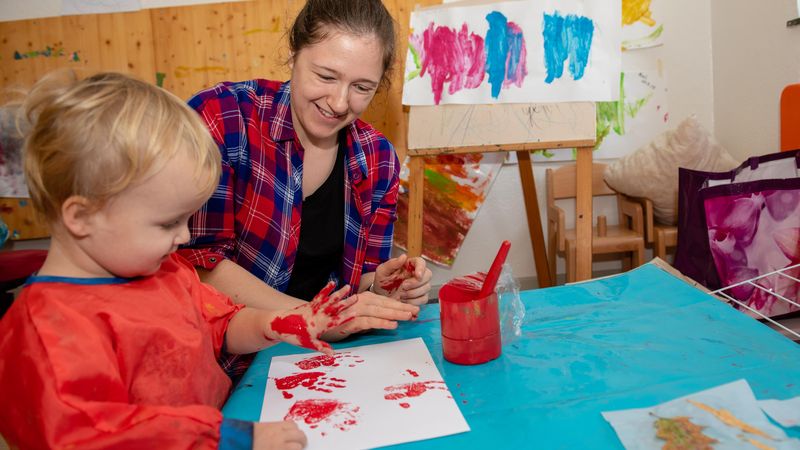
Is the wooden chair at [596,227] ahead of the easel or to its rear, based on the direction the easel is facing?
to the rear

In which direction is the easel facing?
toward the camera

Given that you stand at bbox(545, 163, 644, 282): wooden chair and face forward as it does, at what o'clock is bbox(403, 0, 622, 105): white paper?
The white paper is roughly at 2 o'clock from the wooden chair.

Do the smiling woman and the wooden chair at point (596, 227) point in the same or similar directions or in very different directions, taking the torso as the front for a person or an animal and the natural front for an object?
same or similar directions

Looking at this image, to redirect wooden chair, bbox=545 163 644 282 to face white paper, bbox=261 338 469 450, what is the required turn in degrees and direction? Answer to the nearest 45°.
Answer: approximately 45° to its right

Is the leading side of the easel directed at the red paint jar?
yes

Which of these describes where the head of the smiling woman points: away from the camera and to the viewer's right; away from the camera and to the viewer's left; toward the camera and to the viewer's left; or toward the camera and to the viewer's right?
toward the camera and to the viewer's left

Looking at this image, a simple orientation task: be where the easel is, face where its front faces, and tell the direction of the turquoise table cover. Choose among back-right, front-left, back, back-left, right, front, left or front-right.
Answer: front

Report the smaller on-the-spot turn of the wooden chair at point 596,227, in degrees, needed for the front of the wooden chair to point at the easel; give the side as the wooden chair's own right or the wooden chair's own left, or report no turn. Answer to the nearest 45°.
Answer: approximately 45° to the wooden chair's own right

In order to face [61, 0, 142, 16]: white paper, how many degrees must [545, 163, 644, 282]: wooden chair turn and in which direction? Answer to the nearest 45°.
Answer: approximately 135° to its right

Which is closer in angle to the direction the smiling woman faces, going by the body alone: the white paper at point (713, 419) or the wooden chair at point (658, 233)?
the white paper

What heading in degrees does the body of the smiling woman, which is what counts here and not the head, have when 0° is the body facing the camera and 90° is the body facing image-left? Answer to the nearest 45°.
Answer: approximately 315°

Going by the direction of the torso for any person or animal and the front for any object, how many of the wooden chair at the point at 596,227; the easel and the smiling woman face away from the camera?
0

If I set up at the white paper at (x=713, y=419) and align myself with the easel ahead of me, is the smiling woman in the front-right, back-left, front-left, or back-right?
front-left

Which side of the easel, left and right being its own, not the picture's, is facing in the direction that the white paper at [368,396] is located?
front

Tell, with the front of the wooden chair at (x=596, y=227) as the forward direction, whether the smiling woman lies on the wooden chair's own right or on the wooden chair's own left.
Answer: on the wooden chair's own right
